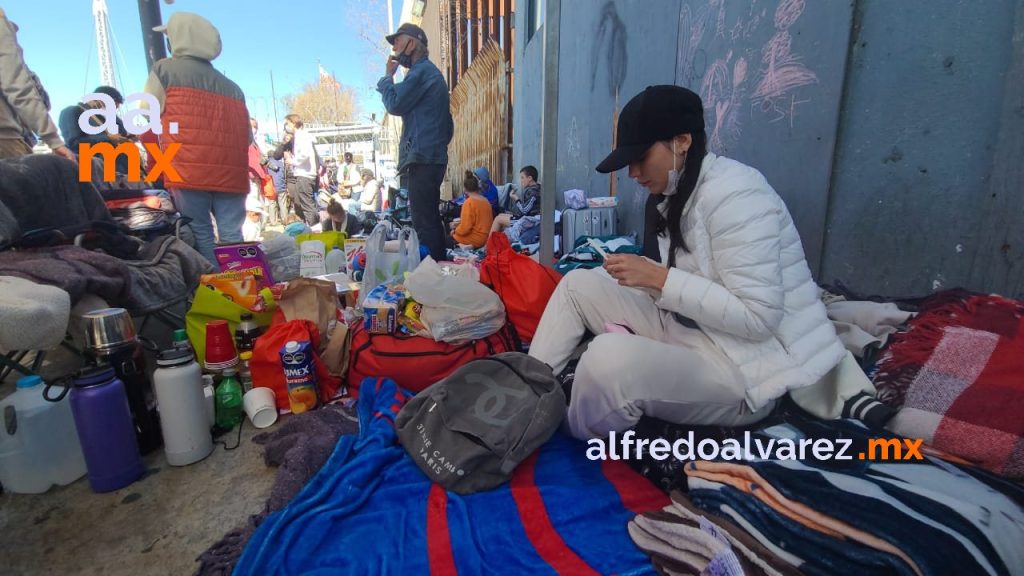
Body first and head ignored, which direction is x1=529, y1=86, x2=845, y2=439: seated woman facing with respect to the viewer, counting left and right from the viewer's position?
facing to the left of the viewer

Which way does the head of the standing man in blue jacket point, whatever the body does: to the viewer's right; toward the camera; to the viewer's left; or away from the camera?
to the viewer's left

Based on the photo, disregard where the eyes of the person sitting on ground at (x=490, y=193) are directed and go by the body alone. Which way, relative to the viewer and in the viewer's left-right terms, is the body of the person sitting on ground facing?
facing to the left of the viewer

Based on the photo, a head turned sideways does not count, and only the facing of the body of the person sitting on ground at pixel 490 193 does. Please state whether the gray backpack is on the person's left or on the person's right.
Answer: on the person's left

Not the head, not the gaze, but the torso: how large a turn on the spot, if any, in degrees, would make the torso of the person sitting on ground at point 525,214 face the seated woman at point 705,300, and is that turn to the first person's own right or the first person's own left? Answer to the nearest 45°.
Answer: approximately 90° to the first person's own left

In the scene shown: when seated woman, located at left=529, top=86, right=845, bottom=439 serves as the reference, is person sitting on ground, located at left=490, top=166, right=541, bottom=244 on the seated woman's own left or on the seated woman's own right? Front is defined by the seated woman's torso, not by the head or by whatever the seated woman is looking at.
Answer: on the seated woman's own right
